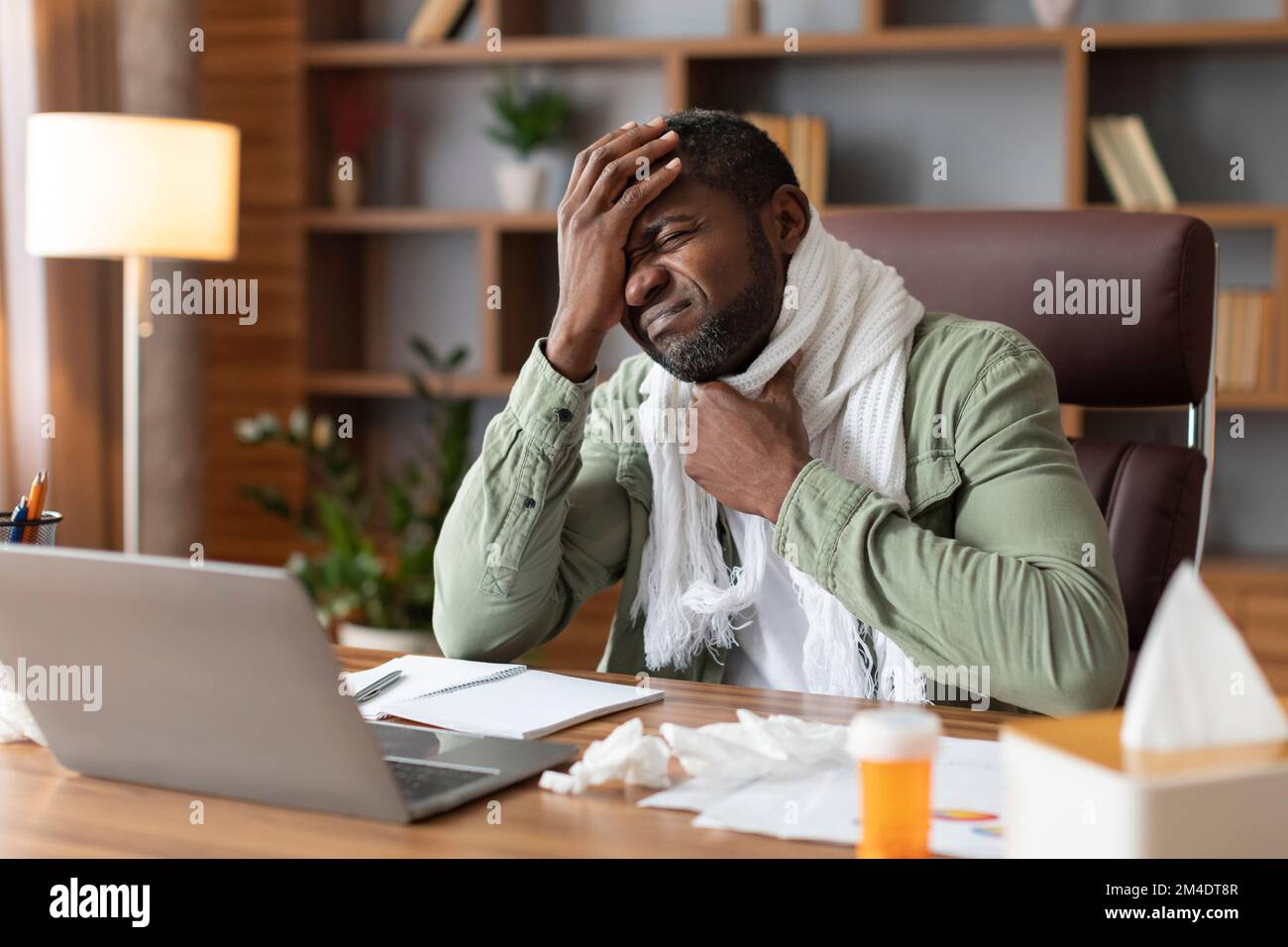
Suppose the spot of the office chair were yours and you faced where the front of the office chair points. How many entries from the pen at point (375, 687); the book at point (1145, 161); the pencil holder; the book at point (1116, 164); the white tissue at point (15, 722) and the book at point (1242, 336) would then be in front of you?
3

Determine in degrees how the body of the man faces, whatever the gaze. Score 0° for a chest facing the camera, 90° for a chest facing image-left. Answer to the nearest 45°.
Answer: approximately 45°

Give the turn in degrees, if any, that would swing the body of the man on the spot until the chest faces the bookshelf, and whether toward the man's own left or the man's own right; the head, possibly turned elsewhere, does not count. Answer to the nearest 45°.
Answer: approximately 135° to the man's own right

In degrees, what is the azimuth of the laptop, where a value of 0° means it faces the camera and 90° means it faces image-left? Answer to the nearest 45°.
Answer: approximately 225°

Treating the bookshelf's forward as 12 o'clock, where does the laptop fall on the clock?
The laptop is roughly at 12 o'clock from the bookshelf.

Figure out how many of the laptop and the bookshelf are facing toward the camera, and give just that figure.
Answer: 1

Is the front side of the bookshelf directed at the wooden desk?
yes
